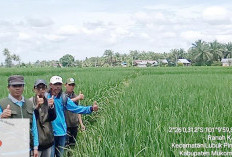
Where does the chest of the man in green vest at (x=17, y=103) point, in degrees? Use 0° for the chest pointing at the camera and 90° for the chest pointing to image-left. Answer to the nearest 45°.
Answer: approximately 0°

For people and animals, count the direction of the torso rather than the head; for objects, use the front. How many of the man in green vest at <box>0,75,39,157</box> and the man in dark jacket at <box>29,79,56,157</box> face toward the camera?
2
